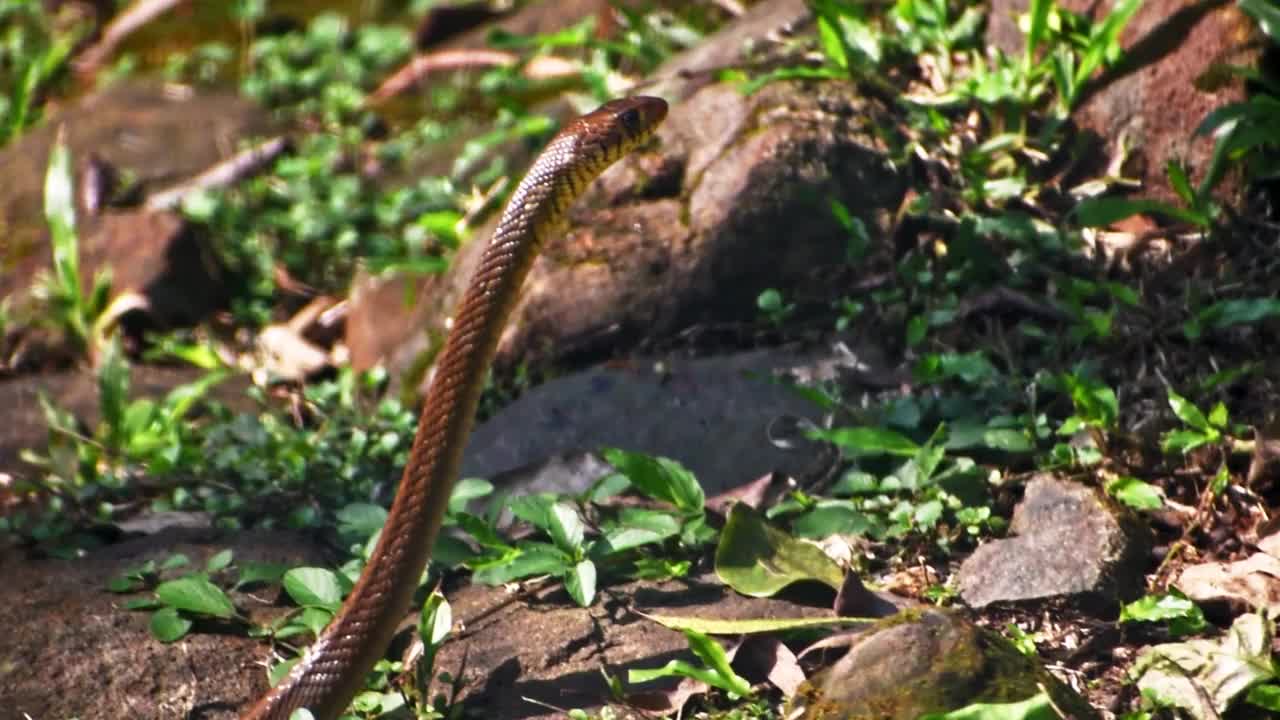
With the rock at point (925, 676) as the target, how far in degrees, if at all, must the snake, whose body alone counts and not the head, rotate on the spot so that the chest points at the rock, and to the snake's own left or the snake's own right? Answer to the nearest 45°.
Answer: approximately 45° to the snake's own right

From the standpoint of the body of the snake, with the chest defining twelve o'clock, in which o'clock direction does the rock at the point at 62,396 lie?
The rock is roughly at 8 o'clock from the snake.

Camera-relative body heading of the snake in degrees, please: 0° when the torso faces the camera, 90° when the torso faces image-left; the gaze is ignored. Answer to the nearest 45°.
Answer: approximately 270°

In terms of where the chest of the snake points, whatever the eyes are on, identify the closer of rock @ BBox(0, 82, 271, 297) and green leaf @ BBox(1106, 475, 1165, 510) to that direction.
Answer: the green leaf

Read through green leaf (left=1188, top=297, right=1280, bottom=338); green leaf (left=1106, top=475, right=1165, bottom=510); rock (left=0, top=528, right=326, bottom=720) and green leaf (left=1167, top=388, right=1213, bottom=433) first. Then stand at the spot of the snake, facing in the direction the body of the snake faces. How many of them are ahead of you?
3

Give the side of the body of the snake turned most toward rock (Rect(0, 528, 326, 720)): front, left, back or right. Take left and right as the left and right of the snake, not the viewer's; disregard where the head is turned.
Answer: back

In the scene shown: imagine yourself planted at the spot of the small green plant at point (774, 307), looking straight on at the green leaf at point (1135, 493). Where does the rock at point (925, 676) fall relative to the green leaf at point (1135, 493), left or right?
right
